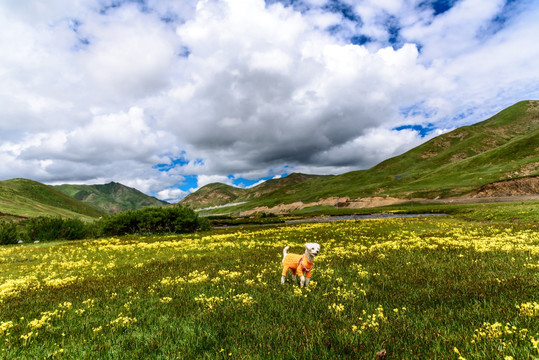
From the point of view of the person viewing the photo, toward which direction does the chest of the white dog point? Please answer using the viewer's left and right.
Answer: facing the viewer and to the right of the viewer

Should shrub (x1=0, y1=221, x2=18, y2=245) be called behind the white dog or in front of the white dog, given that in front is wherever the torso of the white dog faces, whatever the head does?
behind

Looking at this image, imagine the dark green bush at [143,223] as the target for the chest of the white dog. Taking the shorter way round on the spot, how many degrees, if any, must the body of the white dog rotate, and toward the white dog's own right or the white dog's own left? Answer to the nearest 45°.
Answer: approximately 180°
